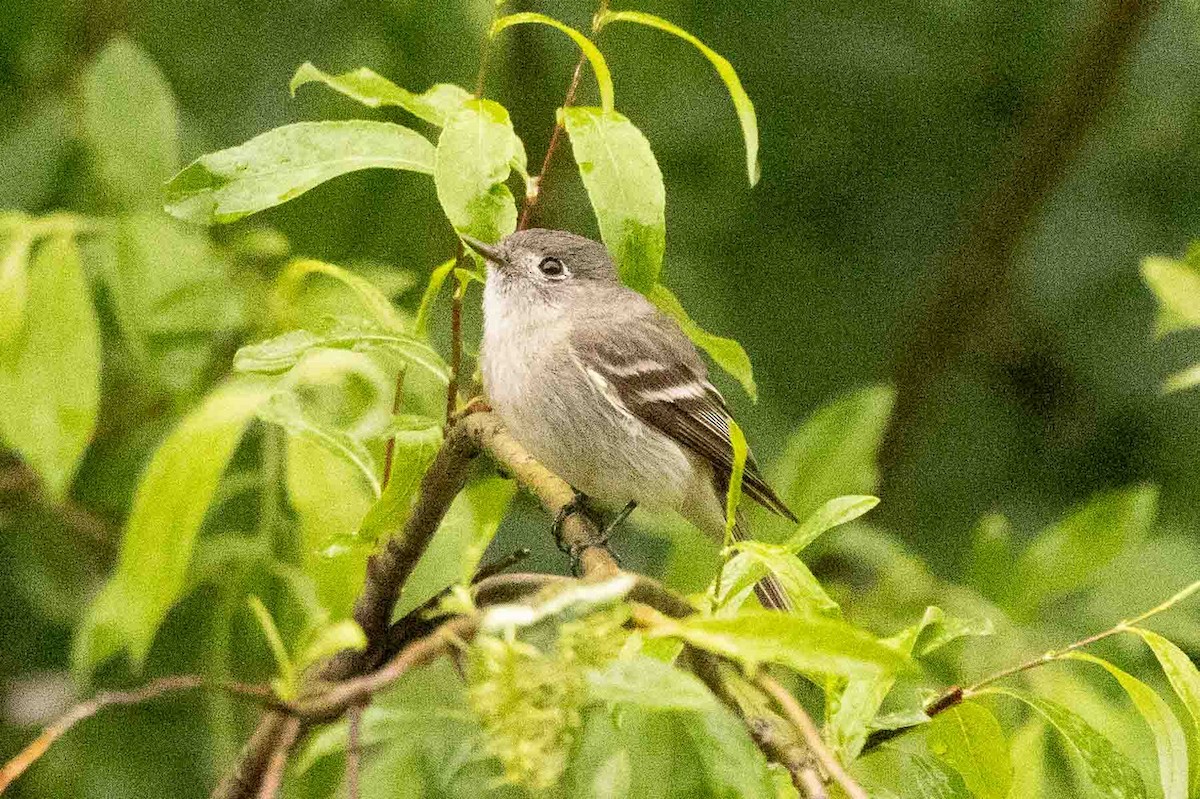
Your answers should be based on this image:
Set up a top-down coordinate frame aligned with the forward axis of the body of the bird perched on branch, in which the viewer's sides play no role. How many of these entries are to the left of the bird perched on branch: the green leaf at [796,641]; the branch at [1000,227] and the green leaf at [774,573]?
2

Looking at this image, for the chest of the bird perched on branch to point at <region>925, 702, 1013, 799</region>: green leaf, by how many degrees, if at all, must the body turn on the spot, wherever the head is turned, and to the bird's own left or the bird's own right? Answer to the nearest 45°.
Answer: approximately 90° to the bird's own left

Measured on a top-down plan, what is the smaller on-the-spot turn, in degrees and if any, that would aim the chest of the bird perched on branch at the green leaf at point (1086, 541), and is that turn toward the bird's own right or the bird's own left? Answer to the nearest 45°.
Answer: approximately 180°

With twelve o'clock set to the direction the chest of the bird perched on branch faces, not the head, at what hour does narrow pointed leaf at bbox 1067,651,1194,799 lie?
The narrow pointed leaf is roughly at 8 o'clock from the bird perched on branch.

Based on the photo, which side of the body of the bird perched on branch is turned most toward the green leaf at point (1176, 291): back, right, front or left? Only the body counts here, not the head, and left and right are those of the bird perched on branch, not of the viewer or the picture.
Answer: back

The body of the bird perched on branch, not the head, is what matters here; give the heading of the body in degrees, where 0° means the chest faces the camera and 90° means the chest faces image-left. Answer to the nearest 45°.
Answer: approximately 90°
